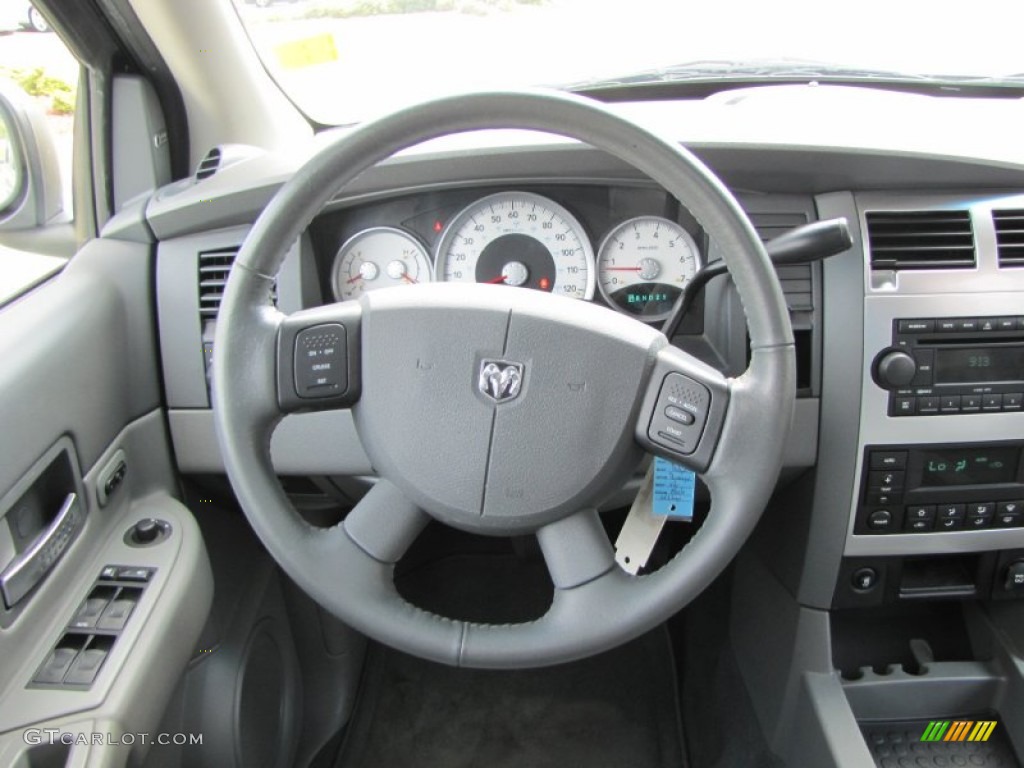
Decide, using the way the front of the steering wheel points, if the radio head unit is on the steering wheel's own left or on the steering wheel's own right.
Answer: on the steering wheel's own left

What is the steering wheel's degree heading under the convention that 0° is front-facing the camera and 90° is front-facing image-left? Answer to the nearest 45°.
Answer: approximately 0°

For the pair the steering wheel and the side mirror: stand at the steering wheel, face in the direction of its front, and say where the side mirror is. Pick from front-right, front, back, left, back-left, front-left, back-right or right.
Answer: back-right

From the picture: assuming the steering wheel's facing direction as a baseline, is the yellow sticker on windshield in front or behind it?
behind

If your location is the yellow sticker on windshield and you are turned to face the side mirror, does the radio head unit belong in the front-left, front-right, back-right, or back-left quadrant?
back-left
